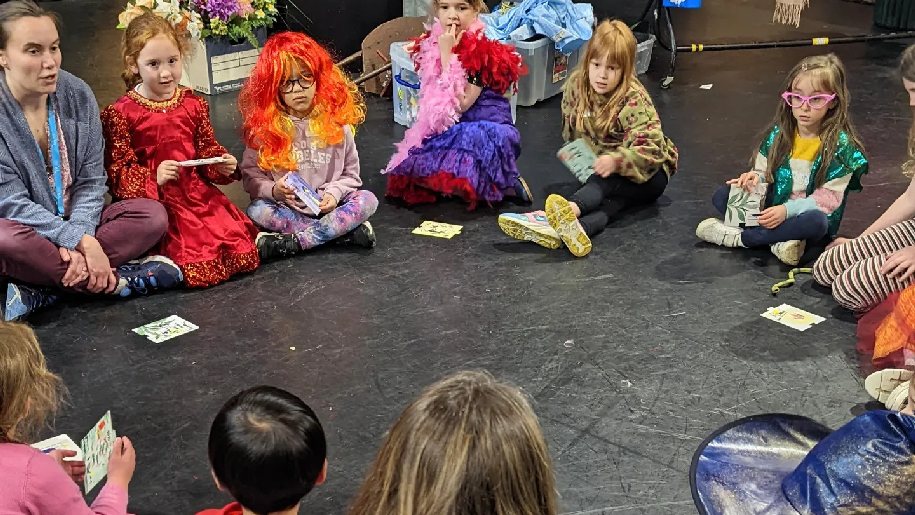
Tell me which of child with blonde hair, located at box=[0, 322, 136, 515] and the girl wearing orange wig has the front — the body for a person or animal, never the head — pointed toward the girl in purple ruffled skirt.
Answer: the child with blonde hair

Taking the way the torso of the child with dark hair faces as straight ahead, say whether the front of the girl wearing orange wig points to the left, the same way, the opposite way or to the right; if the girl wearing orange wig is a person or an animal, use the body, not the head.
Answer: the opposite way

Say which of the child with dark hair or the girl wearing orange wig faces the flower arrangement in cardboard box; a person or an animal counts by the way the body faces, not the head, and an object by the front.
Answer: the child with dark hair

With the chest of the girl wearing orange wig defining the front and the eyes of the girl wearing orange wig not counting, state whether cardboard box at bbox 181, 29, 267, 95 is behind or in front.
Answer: behind

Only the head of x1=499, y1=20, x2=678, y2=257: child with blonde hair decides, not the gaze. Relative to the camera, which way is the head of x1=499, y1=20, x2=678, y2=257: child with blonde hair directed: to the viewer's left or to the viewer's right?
to the viewer's left

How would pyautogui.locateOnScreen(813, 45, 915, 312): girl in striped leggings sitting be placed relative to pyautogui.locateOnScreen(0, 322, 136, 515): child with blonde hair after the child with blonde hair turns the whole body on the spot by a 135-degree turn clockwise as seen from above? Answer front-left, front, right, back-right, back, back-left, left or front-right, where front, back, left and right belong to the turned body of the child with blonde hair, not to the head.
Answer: left

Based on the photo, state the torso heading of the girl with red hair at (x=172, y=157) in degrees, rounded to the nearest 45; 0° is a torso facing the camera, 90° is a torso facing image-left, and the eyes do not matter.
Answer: approximately 315°

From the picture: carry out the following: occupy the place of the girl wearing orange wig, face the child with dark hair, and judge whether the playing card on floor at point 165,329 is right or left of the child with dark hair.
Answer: right

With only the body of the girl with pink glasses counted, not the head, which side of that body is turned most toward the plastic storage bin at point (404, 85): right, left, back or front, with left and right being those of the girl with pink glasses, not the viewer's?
right

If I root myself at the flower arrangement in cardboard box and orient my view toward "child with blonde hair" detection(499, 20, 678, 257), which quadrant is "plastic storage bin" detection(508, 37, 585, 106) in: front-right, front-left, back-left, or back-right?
front-left

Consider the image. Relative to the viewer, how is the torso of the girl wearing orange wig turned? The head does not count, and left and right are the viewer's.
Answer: facing the viewer

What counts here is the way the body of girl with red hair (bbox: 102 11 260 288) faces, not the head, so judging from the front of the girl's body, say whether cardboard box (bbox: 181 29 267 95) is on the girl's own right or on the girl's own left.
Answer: on the girl's own left

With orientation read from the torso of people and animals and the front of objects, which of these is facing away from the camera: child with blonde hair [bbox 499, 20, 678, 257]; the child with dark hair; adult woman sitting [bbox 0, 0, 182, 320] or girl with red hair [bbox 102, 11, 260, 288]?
the child with dark hair

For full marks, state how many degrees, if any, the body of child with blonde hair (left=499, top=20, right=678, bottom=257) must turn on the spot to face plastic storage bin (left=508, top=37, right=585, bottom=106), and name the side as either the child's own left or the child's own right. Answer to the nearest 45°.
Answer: approximately 135° to the child's own right

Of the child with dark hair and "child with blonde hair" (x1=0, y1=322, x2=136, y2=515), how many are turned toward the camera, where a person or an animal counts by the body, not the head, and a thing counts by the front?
0

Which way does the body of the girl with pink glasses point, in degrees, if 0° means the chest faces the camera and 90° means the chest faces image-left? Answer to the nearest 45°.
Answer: approximately 45°

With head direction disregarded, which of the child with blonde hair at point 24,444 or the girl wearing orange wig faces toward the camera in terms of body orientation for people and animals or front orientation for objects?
the girl wearing orange wig

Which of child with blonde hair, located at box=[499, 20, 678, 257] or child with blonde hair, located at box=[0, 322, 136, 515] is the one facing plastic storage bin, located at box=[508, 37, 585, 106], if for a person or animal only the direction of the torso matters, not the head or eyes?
child with blonde hair, located at box=[0, 322, 136, 515]

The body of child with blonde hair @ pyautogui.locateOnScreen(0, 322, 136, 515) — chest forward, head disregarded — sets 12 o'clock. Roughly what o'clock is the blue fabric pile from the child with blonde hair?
The blue fabric pile is roughly at 12 o'clock from the child with blonde hair.

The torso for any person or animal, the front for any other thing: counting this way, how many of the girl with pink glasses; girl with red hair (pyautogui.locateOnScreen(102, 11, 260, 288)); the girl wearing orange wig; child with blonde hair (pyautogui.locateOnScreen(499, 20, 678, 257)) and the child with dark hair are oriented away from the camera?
1

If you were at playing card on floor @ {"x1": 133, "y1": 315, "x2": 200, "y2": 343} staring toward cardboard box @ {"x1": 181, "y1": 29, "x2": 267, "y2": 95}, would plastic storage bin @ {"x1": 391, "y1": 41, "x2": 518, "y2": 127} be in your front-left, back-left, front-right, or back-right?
front-right

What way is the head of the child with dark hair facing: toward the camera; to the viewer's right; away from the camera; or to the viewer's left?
away from the camera

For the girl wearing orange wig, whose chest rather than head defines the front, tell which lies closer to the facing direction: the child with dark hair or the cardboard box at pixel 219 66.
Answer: the child with dark hair
